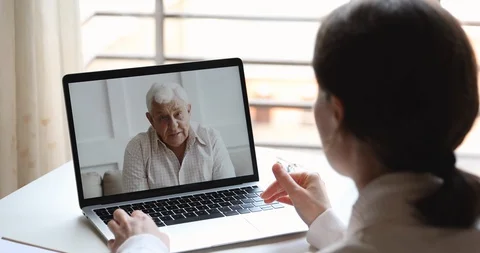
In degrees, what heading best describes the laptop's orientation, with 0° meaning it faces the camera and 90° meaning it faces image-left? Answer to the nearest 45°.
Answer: approximately 315°
